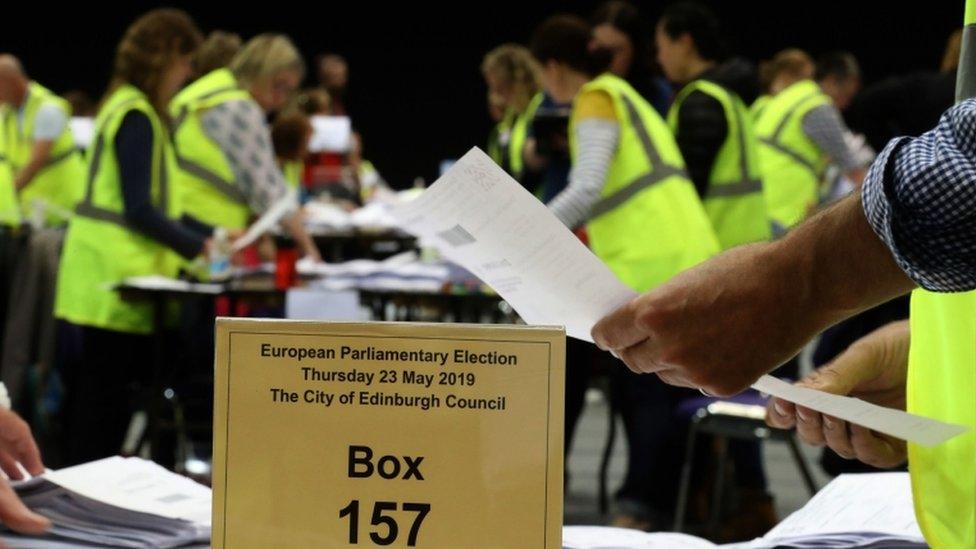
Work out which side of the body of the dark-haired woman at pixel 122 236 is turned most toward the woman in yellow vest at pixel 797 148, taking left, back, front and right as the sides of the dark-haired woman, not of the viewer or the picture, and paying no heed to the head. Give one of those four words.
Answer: front

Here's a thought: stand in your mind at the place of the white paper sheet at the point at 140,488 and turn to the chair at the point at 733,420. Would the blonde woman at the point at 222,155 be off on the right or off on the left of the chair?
left

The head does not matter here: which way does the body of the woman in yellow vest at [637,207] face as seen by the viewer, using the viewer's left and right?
facing away from the viewer and to the left of the viewer

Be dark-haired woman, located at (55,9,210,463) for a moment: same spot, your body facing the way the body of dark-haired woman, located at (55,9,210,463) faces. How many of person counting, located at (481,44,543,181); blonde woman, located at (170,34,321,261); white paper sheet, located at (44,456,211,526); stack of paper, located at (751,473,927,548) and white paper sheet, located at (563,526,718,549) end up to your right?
3

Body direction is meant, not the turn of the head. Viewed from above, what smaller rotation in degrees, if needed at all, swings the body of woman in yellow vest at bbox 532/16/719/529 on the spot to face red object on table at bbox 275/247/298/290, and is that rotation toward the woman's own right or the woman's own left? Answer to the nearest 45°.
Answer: approximately 45° to the woman's own left

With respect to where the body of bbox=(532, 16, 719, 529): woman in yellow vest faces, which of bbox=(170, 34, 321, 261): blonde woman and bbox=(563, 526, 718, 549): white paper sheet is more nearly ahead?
the blonde woman

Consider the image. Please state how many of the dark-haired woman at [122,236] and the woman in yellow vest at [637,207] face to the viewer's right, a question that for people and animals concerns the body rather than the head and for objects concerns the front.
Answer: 1

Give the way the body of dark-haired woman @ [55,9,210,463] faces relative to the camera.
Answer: to the viewer's right

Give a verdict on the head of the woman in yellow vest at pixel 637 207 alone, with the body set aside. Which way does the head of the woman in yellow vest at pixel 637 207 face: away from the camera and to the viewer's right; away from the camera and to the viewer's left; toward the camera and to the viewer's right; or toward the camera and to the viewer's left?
away from the camera and to the viewer's left

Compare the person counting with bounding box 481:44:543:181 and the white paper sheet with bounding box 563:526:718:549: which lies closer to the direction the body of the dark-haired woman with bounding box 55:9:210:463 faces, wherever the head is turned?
the person counting
